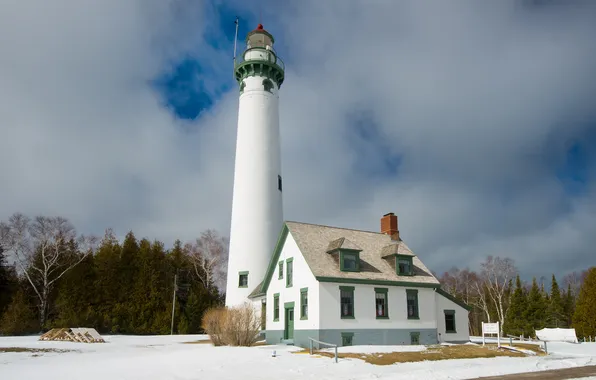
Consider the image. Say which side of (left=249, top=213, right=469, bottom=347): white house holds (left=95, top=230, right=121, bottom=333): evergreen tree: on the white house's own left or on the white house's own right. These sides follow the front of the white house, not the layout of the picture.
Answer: on the white house's own right

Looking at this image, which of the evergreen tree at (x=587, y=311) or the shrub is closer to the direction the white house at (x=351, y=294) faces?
the shrub

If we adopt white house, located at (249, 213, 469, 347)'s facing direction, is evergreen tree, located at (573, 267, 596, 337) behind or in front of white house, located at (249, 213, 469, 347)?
behind

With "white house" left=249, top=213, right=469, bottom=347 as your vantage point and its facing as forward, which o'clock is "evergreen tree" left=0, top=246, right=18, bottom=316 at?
The evergreen tree is roughly at 2 o'clock from the white house.

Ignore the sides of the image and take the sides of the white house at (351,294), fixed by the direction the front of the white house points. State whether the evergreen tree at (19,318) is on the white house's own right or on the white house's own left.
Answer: on the white house's own right

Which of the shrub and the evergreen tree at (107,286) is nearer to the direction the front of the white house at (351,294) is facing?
the shrub

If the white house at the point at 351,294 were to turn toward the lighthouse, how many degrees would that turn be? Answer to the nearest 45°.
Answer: approximately 90° to its right

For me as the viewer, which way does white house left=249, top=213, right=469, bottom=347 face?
facing the viewer and to the left of the viewer

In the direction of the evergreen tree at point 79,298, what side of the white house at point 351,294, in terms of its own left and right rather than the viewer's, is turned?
right
